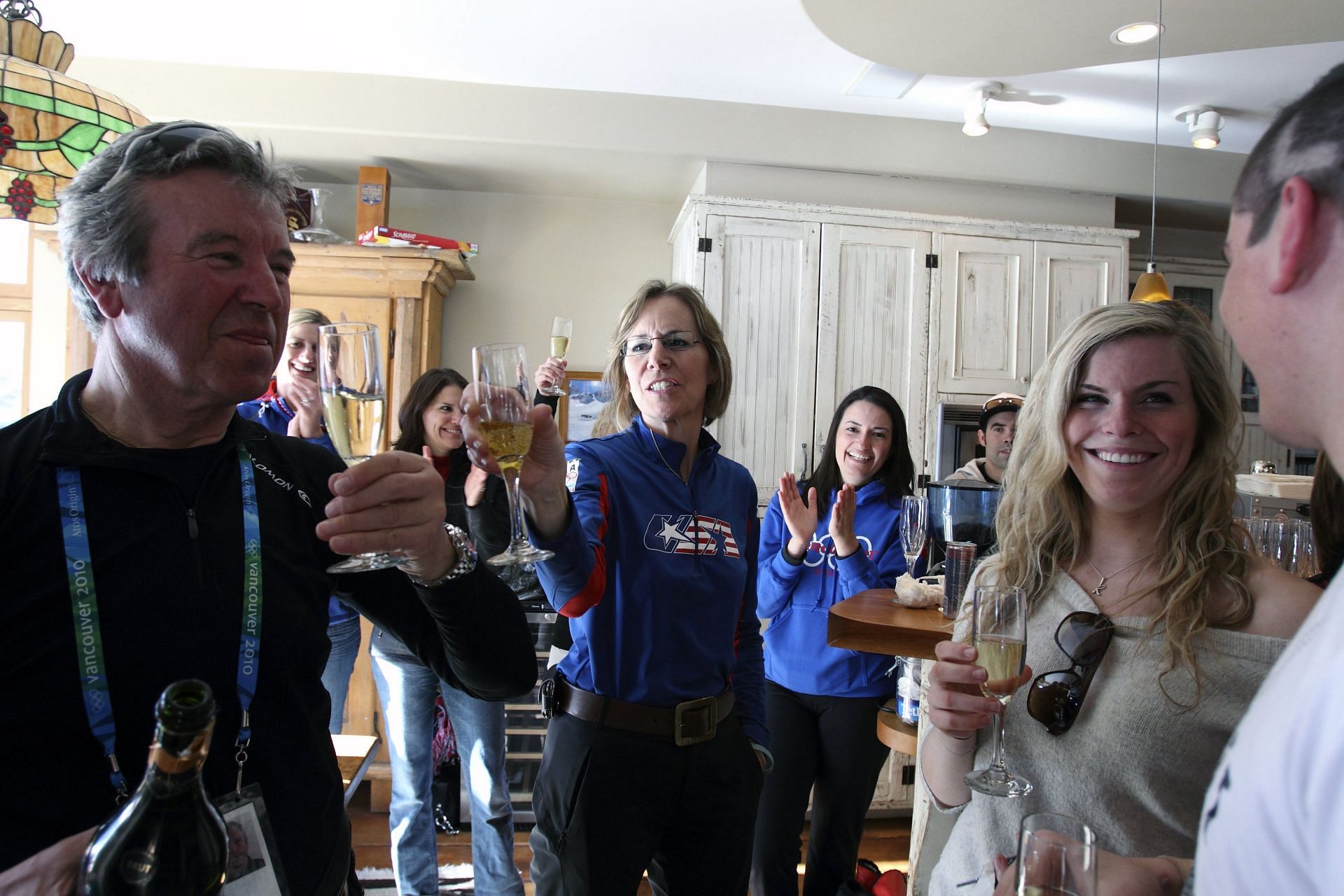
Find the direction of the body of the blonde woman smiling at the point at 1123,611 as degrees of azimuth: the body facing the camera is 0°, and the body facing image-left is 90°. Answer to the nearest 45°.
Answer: approximately 0°

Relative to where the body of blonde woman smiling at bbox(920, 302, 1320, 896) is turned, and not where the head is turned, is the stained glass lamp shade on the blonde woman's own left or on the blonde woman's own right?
on the blonde woman's own right

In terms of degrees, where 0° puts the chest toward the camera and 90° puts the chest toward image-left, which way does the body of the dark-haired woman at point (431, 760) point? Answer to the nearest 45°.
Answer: approximately 315°

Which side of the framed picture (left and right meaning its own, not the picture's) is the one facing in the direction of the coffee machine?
front

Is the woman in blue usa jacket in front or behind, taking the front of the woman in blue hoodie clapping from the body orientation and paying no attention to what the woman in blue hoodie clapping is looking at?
in front

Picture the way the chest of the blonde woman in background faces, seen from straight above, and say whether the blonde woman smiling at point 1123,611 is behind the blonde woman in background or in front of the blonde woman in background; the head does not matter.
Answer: in front

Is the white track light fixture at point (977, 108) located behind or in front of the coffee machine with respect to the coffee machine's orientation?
behind
